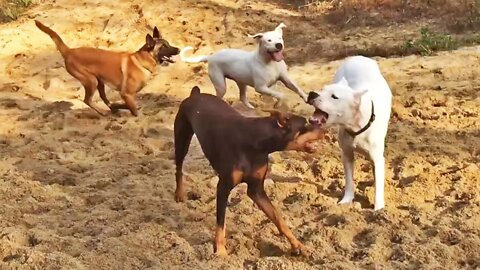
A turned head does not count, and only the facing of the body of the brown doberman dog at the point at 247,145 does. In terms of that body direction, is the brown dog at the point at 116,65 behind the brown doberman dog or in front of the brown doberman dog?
behind

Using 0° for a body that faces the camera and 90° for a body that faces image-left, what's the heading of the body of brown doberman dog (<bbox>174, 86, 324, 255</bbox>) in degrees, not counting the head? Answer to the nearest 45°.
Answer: approximately 315°

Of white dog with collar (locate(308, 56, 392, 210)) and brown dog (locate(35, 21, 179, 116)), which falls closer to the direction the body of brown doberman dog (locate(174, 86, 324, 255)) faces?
the white dog with collar

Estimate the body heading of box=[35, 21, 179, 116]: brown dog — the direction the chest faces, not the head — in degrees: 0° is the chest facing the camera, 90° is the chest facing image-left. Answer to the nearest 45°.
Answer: approximately 270°

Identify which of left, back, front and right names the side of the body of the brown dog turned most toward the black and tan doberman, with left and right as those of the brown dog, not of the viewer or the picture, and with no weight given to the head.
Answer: right

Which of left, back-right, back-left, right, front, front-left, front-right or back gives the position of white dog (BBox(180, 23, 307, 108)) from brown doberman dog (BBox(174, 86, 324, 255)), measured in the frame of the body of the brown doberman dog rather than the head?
back-left
